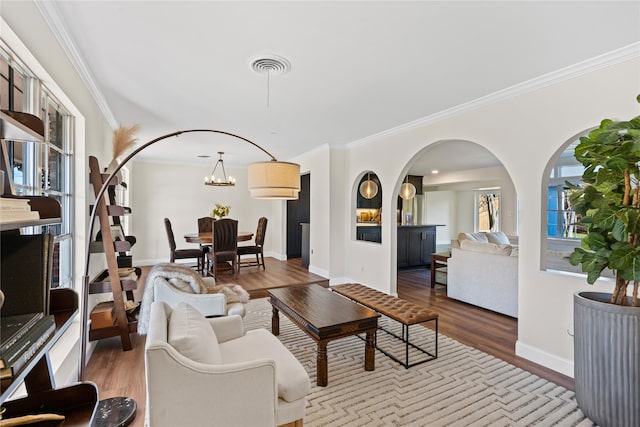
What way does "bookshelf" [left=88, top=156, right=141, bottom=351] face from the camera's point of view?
to the viewer's right

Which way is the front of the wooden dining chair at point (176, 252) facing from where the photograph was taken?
facing to the right of the viewer

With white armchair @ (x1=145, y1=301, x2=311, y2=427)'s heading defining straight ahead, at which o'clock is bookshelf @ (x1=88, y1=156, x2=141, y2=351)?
The bookshelf is roughly at 8 o'clock from the white armchair.

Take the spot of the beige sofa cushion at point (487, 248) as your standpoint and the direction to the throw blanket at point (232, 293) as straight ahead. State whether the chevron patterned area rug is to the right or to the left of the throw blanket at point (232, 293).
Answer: left

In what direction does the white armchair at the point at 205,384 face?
to the viewer's right

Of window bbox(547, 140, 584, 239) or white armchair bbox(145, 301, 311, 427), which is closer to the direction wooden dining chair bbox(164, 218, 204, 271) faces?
the window

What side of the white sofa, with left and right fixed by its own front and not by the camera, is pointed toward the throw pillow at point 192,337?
back

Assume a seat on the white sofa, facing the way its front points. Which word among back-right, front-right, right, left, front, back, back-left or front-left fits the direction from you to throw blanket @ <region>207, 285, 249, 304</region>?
back

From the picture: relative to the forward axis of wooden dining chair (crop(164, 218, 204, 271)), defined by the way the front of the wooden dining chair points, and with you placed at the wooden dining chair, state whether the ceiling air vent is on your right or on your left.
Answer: on your right

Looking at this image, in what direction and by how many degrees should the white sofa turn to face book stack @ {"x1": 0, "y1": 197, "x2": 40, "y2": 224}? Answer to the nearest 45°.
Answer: approximately 135° to its right
